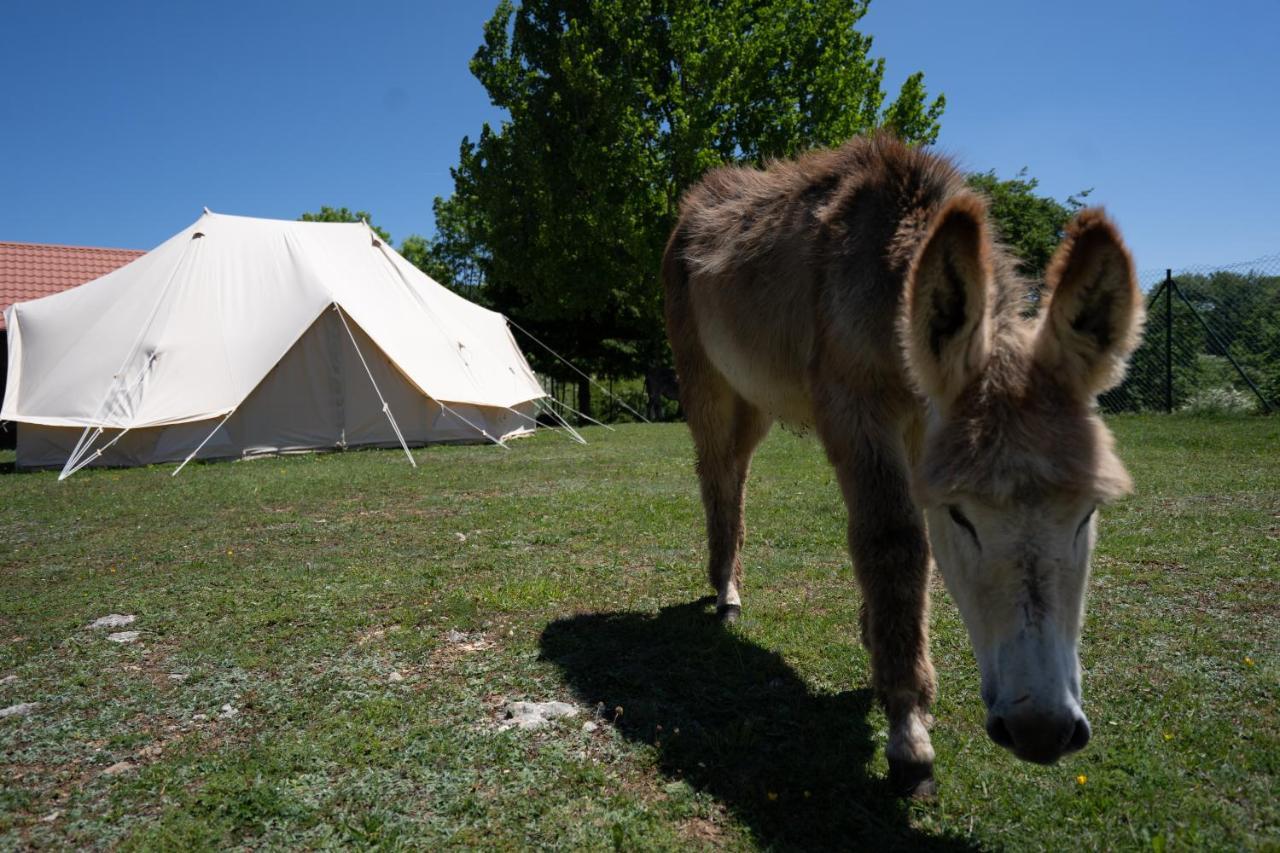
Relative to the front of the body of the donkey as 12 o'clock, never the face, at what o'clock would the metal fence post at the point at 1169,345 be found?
The metal fence post is roughly at 8 o'clock from the donkey.

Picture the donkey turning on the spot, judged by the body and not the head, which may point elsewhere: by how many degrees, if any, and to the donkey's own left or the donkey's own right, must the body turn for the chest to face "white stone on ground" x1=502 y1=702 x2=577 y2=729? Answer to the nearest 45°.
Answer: approximately 135° to the donkey's own right

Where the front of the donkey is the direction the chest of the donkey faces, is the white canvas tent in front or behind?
behind

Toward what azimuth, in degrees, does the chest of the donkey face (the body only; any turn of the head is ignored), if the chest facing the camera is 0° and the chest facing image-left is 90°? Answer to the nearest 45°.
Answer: approximately 315°

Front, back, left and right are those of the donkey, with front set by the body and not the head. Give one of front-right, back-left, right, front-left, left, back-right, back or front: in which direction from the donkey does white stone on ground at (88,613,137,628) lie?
back-right

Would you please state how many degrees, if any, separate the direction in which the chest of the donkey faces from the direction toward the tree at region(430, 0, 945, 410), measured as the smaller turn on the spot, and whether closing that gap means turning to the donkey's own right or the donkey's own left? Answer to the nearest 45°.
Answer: approximately 180°
